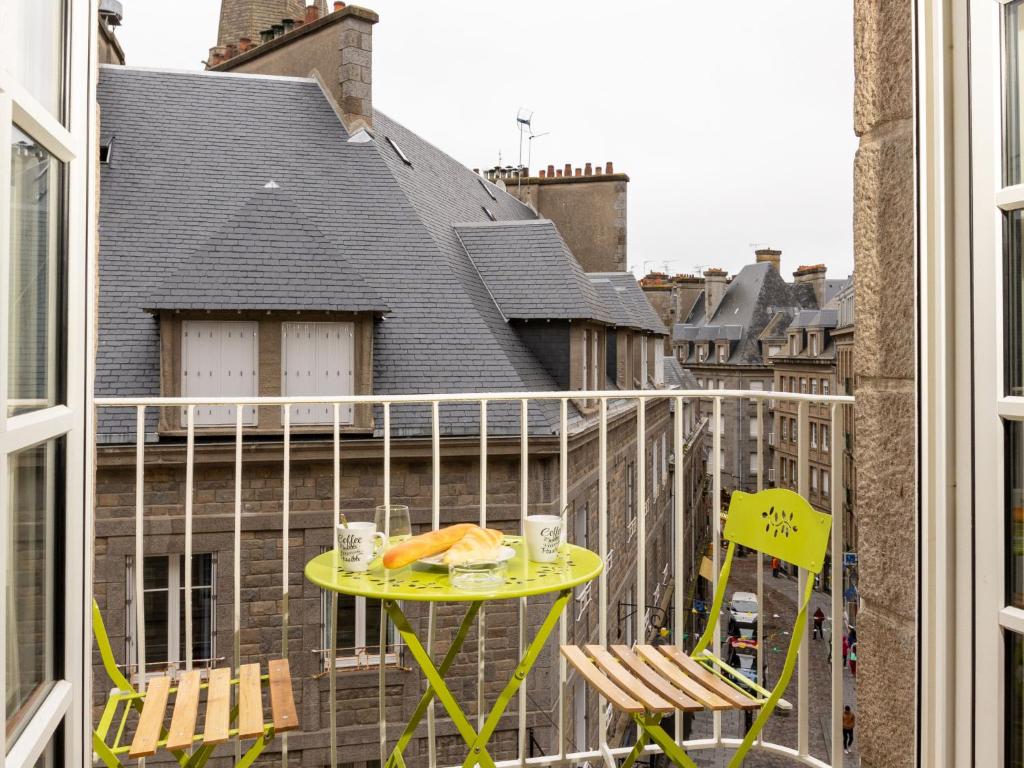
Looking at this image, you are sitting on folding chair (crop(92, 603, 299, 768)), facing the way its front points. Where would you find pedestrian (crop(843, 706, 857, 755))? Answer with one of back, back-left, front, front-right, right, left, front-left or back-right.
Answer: front-left

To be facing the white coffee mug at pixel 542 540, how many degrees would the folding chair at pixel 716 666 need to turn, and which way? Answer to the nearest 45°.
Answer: approximately 45° to its right

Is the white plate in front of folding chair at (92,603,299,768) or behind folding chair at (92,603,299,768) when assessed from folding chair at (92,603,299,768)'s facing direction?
in front

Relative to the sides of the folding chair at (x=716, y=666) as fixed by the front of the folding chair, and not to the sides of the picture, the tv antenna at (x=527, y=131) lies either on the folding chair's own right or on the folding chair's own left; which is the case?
on the folding chair's own right

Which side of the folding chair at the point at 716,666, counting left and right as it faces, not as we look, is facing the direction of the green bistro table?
front

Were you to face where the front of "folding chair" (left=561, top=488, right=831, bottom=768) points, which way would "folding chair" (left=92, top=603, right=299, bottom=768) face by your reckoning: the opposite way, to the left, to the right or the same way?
the opposite way

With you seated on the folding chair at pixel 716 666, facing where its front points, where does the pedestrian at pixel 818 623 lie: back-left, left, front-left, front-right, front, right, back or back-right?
back-right

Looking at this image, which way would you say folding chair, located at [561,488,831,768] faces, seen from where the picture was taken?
facing the viewer and to the left of the viewer

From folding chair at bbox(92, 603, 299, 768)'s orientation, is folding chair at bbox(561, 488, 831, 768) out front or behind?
out front

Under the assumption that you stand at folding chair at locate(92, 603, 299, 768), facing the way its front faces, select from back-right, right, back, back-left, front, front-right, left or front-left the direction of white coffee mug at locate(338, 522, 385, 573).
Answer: front

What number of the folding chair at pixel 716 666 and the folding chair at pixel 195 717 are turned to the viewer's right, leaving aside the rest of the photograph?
1

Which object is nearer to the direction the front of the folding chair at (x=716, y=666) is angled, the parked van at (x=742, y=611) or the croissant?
the croissant

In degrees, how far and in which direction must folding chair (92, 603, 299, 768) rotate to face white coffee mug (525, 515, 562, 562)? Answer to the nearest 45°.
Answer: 0° — it already faces it

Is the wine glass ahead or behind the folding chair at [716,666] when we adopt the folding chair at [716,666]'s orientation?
ahead

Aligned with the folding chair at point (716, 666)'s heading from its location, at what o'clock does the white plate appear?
The white plate is roughly at 1 o'clock from the folding chair.

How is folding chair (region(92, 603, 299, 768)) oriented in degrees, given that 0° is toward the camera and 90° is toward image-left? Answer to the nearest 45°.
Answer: approximately 270°
